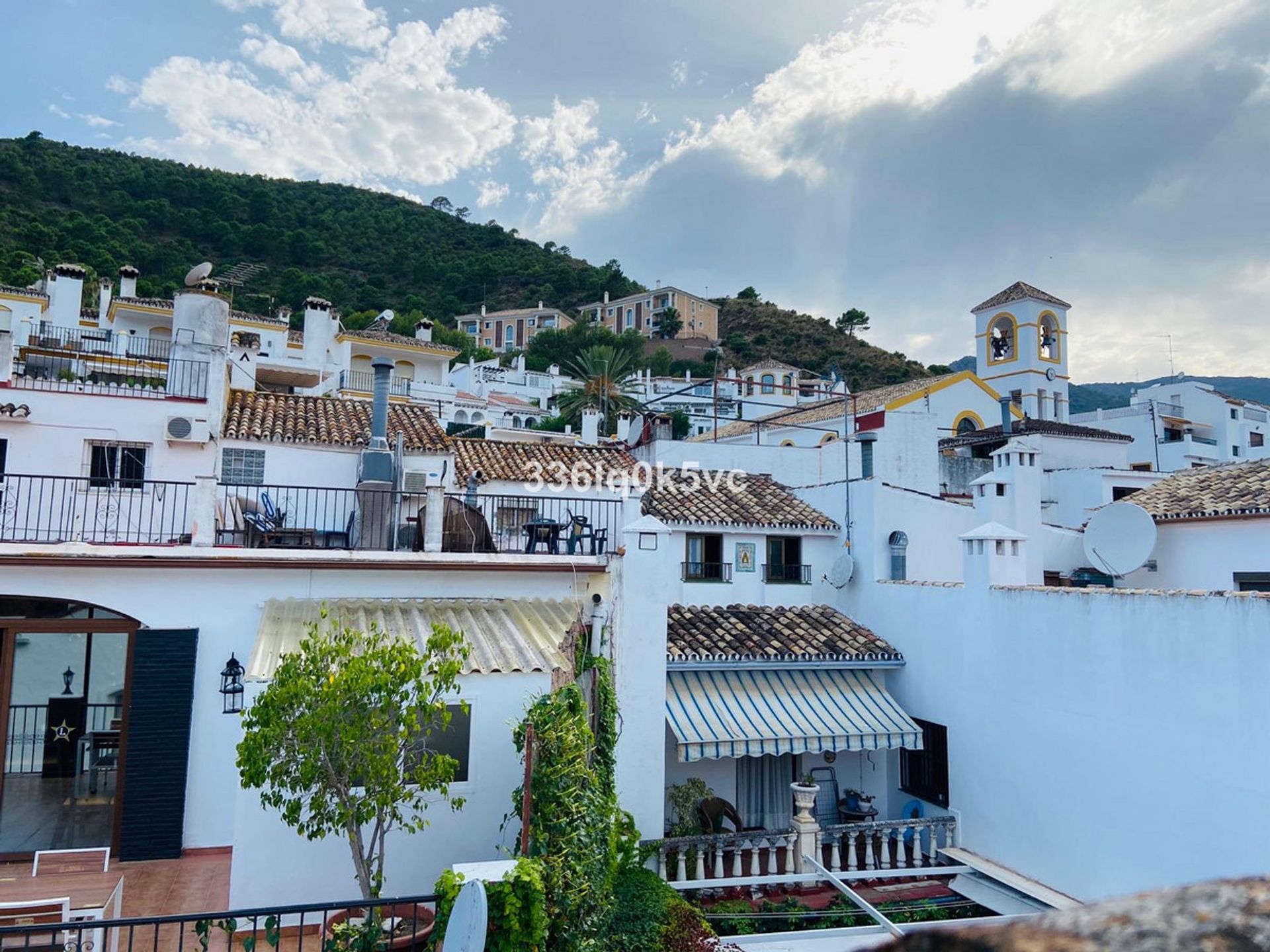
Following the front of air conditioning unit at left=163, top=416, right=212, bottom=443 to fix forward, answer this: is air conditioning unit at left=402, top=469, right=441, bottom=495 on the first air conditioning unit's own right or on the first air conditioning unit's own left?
on the first air conditioning unit's own left

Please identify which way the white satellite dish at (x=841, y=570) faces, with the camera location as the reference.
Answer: facing the viewer and to the left of the viewer

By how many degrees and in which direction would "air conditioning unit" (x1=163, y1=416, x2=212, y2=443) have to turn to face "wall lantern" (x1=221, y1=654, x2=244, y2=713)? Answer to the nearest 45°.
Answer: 0° — it already faces it

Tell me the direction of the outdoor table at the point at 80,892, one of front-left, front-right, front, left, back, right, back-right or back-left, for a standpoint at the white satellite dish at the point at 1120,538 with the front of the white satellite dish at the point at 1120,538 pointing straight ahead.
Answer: front

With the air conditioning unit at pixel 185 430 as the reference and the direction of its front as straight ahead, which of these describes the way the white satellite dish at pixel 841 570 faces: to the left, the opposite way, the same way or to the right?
to the right

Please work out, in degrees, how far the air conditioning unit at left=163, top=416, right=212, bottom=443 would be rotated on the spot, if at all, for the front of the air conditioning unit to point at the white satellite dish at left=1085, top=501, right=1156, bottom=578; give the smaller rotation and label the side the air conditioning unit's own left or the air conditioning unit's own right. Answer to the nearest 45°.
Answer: approximately 45° to the air conditioning unit's own left

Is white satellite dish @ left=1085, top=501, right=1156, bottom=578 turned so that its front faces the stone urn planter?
yes

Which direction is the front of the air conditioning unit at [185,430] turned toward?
toward the camera

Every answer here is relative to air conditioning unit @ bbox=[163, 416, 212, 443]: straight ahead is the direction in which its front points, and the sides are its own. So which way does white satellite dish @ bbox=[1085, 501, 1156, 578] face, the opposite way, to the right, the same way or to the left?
to the right

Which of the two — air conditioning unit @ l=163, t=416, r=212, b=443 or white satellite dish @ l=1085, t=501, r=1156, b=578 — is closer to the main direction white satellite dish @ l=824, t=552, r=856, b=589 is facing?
the air conditioning unit
